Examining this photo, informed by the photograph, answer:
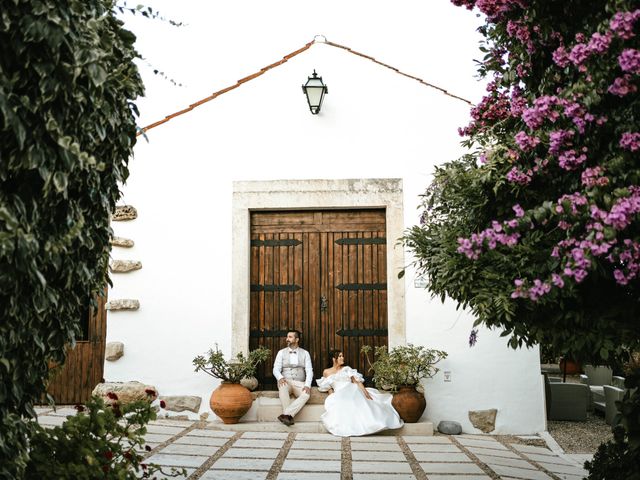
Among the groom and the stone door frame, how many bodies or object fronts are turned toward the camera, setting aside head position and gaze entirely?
2

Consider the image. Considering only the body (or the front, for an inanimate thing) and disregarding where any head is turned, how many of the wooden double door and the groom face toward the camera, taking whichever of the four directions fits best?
2

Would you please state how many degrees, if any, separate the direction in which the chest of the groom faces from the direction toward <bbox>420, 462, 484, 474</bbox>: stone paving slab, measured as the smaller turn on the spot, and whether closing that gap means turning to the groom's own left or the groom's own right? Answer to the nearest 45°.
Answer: approximately 45° to the groom's own left

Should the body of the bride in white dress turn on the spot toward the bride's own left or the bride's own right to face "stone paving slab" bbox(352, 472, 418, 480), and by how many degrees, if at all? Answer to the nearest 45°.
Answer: approximately 45° to the bride's own right

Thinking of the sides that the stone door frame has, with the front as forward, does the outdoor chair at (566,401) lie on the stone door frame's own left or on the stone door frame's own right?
on the stone door frame's own left

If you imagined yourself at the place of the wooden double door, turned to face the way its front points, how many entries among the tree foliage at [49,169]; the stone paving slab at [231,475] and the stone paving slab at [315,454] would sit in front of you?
3

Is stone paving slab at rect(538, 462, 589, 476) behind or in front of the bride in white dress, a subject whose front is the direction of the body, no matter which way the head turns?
in front

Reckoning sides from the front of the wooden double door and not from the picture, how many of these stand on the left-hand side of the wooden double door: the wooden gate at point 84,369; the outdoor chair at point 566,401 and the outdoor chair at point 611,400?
2

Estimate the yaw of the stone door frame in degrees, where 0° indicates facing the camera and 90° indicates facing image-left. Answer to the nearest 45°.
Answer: approximately 0°
